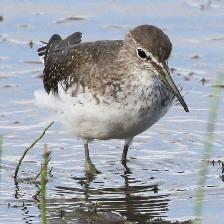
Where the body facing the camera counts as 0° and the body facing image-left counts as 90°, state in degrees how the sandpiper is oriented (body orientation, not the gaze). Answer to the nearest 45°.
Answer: approximately 315°
